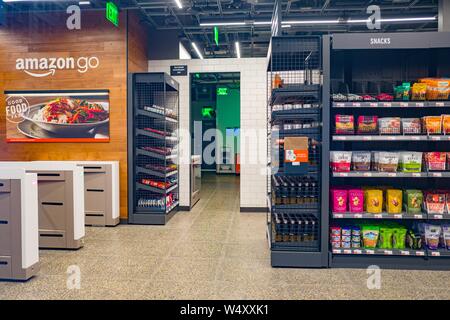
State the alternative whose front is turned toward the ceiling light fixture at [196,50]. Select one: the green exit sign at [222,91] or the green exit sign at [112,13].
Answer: the green exit sign at [222,91]

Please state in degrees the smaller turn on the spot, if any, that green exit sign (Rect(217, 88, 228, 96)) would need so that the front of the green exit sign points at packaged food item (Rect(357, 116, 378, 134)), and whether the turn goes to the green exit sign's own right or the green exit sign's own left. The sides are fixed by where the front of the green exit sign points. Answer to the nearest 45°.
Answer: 0° — it already faces it

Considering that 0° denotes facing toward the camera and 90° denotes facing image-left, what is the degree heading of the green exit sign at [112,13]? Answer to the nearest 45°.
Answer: approximately 315°

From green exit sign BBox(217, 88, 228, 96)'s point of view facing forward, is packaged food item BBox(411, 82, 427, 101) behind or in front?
in front

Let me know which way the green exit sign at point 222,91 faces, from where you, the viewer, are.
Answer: facing the viewer

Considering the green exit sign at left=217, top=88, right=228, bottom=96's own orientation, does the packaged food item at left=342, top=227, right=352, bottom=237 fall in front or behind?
in front

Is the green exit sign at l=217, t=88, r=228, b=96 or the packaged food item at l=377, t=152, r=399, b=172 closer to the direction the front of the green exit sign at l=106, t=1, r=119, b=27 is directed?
the packaged food item

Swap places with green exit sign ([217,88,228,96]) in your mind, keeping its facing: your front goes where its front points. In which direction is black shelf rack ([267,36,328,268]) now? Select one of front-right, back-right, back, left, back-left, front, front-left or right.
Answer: front
